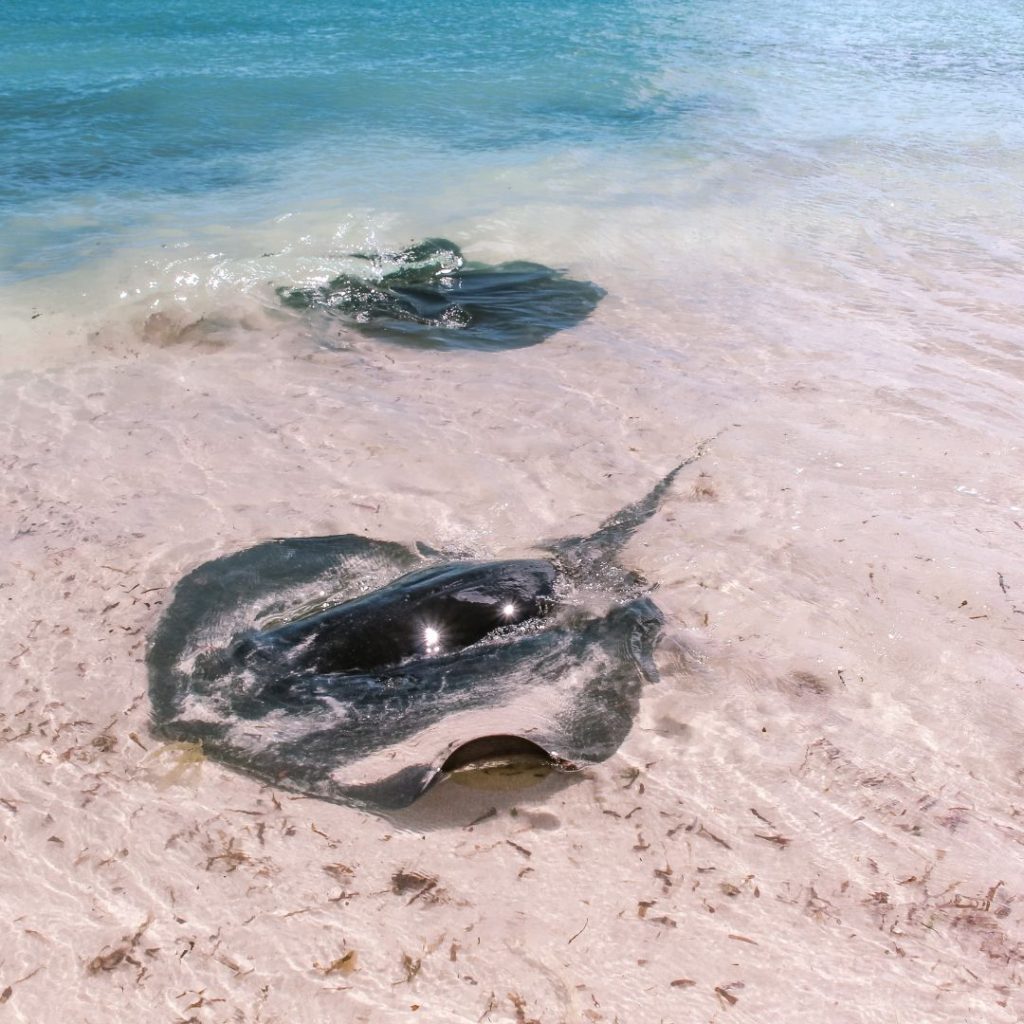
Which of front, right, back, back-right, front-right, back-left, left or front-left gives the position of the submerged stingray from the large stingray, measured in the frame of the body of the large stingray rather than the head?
back-right
